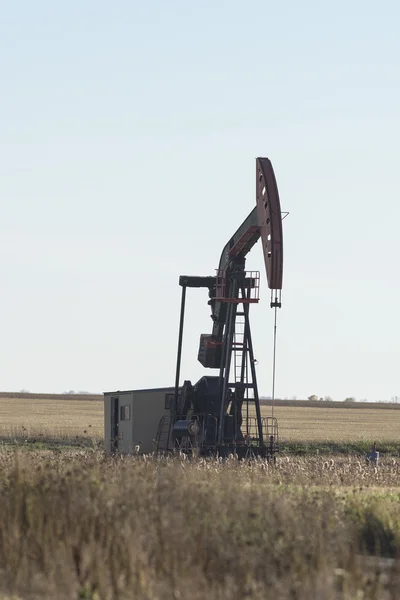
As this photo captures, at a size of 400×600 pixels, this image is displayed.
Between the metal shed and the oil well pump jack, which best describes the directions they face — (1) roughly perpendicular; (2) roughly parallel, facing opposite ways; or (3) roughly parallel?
roughly perpendicular

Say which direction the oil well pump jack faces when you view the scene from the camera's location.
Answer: facing the viewer and to the right of the viewer

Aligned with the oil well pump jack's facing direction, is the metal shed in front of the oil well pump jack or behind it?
behind

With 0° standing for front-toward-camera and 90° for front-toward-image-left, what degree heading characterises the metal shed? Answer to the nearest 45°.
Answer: approximately 45°

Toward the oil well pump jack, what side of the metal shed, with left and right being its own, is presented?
left

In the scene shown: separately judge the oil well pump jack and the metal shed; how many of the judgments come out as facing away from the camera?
0
